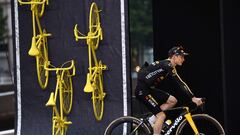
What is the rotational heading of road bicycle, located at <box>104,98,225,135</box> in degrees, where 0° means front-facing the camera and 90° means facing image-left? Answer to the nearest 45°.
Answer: approximately 270°

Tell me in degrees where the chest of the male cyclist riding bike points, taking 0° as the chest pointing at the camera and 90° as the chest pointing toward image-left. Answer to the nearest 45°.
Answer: approximately 270°
